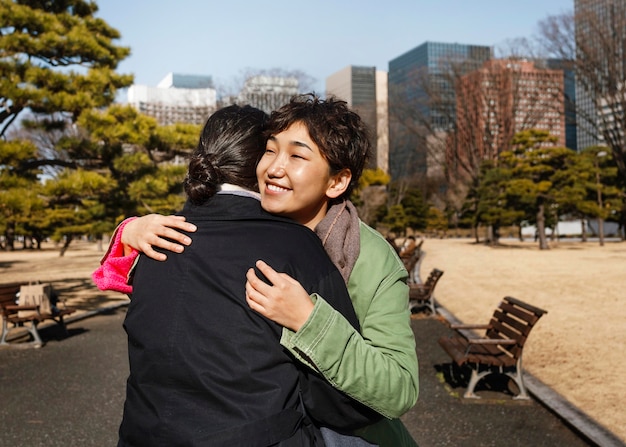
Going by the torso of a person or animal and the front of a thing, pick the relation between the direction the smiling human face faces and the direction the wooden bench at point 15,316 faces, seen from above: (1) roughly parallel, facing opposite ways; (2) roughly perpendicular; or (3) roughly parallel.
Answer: roughly perpendicular

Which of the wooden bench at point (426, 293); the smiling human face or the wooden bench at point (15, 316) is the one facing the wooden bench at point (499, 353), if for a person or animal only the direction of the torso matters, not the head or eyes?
the wooden bench at point (15, 316)

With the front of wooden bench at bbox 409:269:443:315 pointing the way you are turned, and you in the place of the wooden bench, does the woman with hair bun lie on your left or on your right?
on your left

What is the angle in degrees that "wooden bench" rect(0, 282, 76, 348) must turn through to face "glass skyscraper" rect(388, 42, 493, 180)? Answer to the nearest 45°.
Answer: approximately 90° to its left

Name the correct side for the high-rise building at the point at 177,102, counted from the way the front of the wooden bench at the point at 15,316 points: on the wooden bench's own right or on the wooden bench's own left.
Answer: on the wooden bench's own left

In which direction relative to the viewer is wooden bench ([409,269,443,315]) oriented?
to the viewer's left

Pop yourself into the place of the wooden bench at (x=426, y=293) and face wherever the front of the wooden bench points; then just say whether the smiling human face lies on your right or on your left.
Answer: on your left

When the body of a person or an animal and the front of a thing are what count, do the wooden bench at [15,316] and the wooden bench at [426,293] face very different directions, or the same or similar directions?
very different directions

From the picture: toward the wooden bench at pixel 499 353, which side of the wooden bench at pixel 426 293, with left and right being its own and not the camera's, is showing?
left

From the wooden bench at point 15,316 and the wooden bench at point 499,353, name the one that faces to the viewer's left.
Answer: the wooden bench at point 499,353

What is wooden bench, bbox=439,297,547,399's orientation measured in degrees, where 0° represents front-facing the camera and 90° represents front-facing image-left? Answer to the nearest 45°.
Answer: approximately 90°

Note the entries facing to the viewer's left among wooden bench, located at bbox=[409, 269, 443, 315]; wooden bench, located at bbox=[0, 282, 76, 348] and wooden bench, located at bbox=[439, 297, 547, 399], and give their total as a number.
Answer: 2

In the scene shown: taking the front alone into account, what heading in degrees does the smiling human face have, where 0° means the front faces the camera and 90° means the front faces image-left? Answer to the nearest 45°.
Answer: approximately 45°

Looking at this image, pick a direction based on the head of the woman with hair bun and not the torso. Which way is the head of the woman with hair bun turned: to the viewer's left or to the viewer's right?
to the viewer's right
